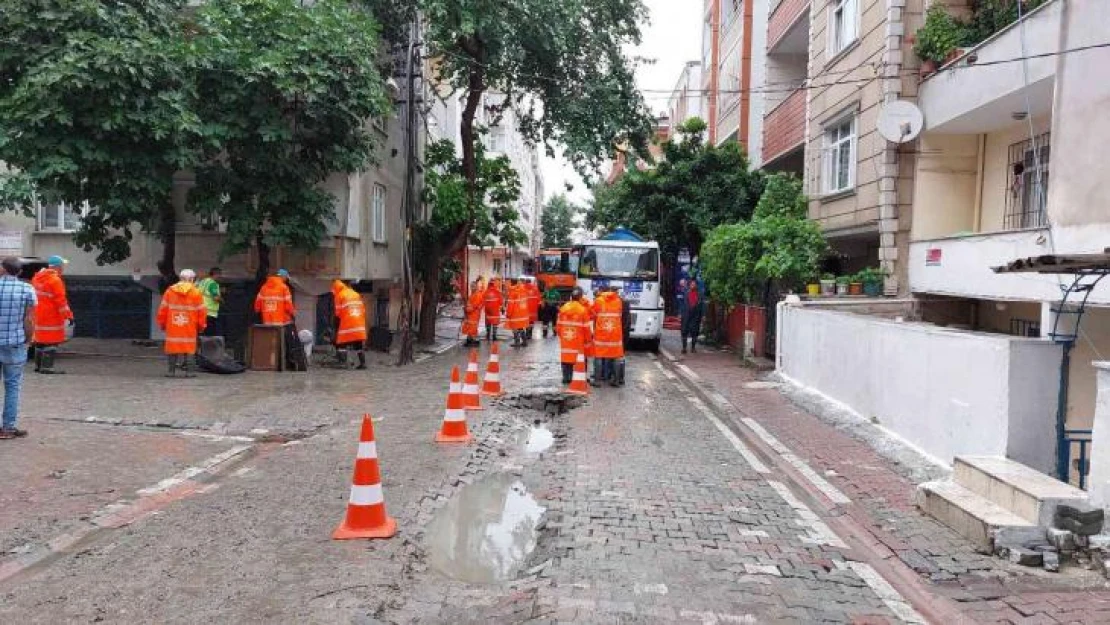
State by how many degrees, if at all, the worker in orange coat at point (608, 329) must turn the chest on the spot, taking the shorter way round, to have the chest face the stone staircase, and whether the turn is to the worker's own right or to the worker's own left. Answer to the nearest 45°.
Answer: approximately 180°

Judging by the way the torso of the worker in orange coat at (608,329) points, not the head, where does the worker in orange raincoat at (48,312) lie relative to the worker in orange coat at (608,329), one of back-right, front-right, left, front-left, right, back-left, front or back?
left

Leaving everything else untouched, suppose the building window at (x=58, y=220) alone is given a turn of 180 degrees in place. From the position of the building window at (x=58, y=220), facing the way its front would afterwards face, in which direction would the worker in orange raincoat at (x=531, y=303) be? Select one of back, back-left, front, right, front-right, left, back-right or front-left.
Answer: right

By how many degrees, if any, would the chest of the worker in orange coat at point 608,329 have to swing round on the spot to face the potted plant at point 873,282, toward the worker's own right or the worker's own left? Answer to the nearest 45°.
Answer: approximately 45° to the worker's own right

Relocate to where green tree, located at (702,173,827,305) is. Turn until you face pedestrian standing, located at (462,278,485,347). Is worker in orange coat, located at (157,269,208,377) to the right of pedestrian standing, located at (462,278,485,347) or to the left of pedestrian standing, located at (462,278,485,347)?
left

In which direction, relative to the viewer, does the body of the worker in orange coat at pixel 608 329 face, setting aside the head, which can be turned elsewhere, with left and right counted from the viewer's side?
facing away from the viewer

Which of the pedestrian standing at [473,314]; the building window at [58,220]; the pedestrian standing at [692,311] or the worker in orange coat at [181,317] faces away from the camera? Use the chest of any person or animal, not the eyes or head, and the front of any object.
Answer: the worker in orange coat
